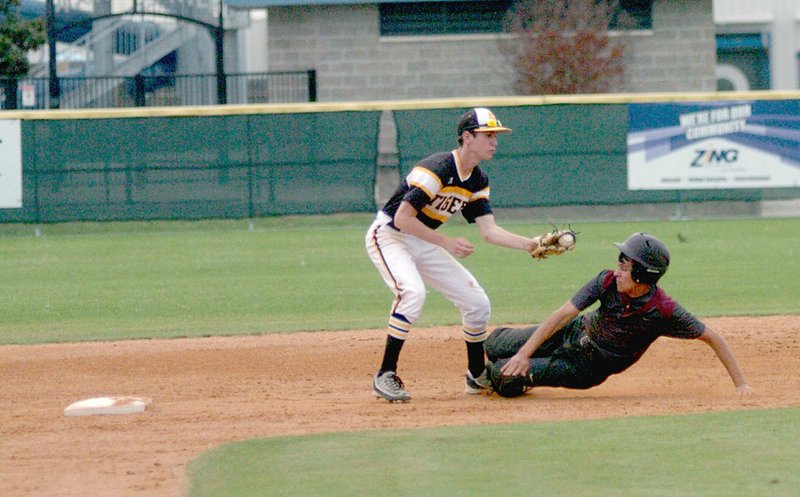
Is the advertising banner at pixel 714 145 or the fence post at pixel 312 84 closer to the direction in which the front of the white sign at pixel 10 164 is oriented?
the advertising banner

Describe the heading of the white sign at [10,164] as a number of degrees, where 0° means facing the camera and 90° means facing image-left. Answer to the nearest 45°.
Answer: approximately 0°

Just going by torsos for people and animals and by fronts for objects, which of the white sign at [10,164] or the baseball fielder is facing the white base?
the white sign

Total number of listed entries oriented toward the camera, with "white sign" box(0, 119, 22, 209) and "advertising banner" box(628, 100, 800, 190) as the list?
2

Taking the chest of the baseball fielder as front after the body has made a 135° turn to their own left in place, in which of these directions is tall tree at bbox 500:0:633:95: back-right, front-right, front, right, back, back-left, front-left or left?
front

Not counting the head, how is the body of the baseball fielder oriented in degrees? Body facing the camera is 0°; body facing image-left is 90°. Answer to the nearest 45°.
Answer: approximately 315°

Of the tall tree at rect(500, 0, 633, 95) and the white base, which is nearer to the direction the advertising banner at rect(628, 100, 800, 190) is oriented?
the white base
